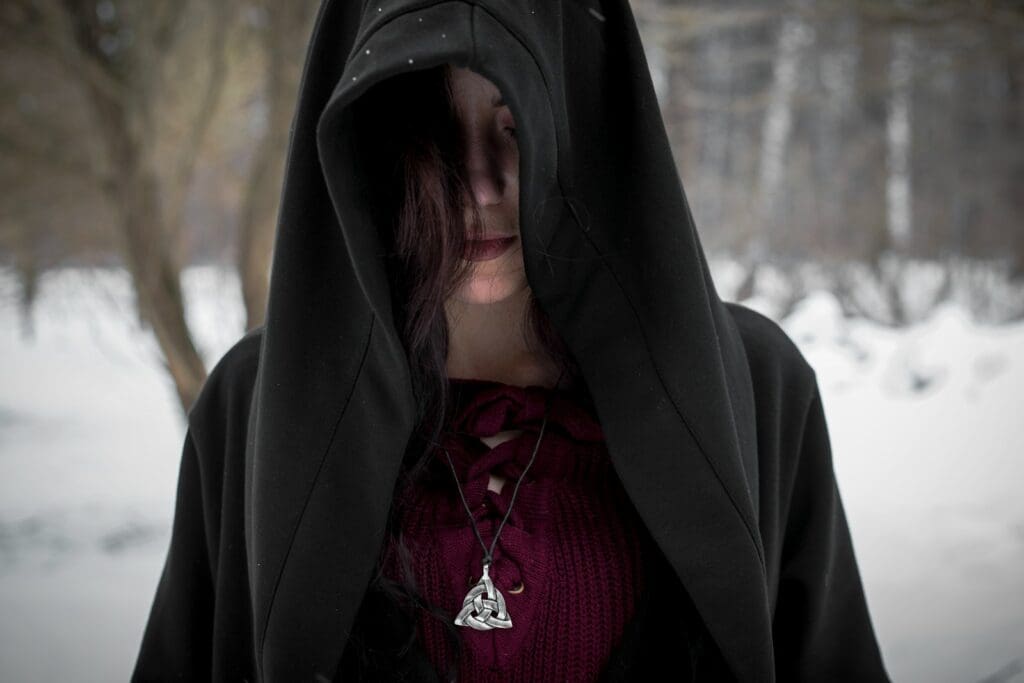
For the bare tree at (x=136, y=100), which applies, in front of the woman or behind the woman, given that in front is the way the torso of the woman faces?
behind

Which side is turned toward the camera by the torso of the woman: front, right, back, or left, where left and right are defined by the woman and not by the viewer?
front
